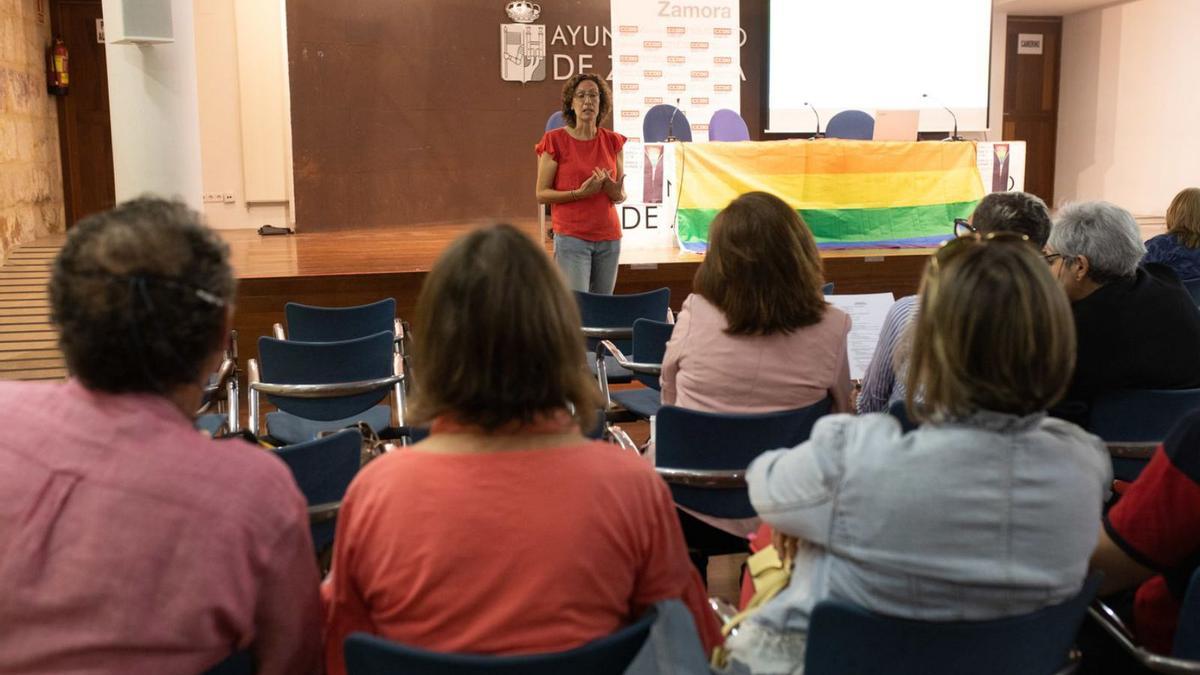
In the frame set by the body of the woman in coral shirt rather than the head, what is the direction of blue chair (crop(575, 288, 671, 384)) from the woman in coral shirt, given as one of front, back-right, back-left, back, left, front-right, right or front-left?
front

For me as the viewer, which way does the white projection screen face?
facing the viewer

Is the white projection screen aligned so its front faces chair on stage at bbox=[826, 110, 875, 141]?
yes

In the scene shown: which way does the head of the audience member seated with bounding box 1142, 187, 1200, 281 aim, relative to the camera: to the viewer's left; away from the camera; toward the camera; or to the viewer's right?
away from the camera

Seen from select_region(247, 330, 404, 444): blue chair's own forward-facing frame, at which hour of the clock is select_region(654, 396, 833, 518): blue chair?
select_region(654, 396, 833, 518): blue chair is roughly at 5 o'clock from select_region(247, 330, 404, 444): blue chair.

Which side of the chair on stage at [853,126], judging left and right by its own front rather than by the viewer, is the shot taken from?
front

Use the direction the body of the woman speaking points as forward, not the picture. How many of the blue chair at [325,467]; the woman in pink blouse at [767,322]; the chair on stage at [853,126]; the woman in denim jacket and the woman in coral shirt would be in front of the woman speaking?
4

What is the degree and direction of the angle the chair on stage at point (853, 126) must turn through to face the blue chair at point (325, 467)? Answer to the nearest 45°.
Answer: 0° — it already faces it

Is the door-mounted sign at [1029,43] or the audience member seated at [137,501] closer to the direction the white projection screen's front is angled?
the audience member seated

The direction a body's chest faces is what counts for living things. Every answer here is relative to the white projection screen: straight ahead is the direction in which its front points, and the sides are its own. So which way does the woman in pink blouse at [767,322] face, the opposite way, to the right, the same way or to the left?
the opposite way

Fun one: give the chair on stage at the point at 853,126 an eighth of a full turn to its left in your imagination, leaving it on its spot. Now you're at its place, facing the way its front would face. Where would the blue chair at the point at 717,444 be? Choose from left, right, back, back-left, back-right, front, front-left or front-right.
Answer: front-right

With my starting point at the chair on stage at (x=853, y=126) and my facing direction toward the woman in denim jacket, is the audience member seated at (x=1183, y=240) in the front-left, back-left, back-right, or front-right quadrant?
front-left

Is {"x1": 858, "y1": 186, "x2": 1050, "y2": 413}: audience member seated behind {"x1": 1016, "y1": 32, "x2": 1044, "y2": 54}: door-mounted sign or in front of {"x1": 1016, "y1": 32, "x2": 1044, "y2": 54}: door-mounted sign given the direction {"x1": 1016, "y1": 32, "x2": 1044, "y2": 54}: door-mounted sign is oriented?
in front

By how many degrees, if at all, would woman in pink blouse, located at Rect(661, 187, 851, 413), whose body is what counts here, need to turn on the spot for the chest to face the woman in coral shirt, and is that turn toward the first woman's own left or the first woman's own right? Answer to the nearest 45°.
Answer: approximately 180°

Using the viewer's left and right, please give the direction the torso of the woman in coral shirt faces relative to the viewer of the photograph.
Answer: facing away from the viewer

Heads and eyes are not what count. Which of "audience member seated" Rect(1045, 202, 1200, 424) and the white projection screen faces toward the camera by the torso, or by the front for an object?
the white projection screen

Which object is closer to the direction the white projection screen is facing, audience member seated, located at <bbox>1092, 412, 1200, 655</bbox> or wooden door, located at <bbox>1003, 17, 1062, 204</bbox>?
the audience member seated

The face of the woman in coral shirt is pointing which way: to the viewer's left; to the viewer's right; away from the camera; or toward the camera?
away from the camera

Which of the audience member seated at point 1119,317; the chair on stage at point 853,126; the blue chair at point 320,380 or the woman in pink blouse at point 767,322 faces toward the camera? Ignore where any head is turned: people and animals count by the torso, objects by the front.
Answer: the chair on stage

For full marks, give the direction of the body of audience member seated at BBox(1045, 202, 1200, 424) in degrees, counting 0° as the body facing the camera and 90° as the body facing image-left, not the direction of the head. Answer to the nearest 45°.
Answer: approximately 135°

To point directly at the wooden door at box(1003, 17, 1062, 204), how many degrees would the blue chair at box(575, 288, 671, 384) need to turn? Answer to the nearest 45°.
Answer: approximately 45° to its right

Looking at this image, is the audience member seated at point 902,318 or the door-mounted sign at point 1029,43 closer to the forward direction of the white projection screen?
the audience member seated

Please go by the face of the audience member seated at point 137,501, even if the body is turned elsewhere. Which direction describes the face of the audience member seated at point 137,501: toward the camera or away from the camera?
away from the camera
